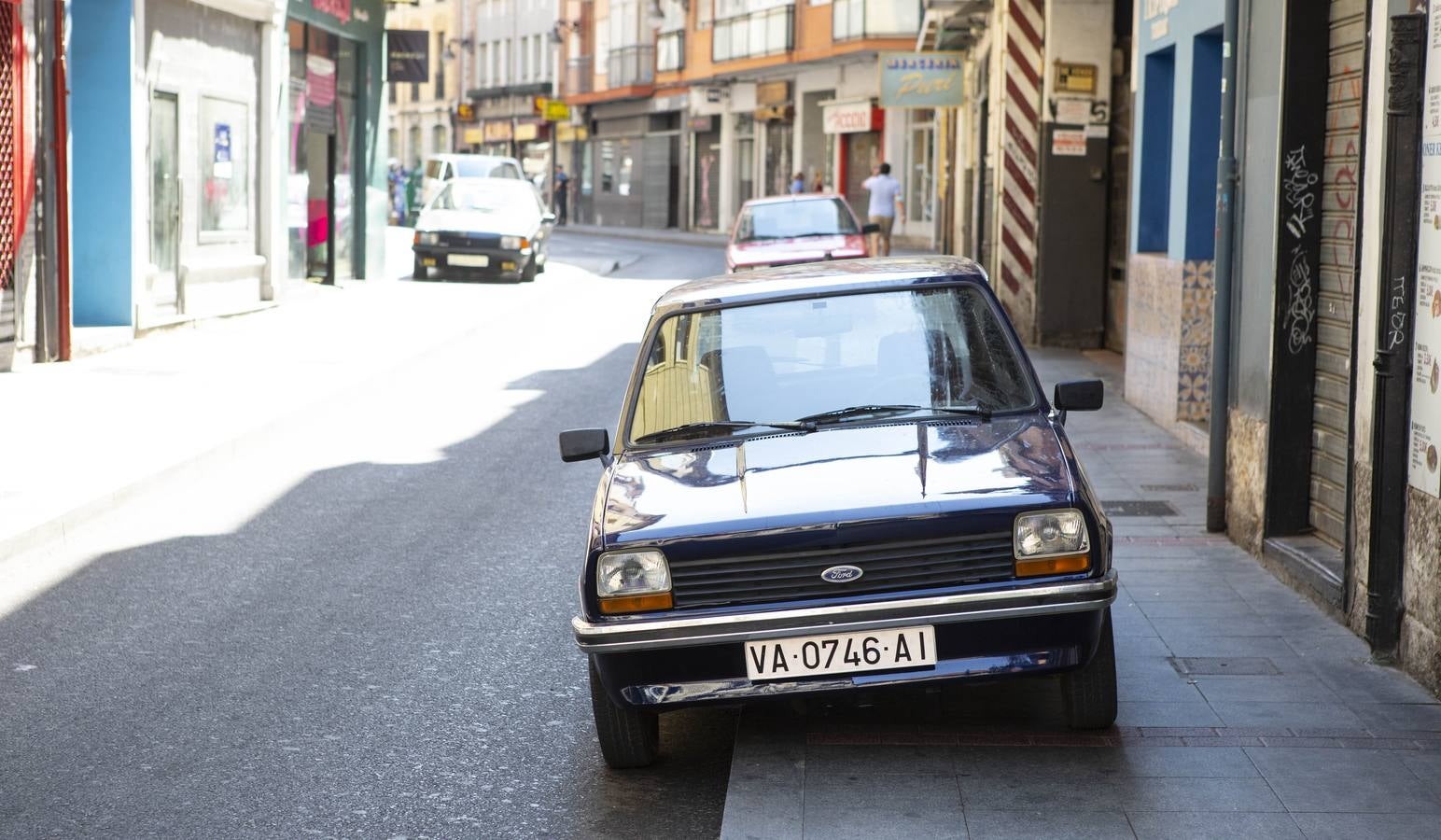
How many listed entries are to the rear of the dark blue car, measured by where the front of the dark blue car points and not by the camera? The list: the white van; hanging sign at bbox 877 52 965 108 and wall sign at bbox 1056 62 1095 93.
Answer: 3

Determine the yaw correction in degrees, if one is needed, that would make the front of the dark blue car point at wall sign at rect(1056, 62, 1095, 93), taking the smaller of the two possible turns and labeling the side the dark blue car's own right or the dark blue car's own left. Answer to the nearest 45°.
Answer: approximately 180°

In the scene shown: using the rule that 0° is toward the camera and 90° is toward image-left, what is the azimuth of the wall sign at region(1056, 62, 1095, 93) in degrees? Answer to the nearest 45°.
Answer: approximately 0°

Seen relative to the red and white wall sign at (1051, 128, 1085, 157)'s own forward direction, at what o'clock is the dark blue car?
The dark blue car is roughly at 12 o'clock from the red and white wall sign.

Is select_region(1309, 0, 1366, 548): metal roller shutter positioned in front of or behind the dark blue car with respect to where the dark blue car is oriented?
behind

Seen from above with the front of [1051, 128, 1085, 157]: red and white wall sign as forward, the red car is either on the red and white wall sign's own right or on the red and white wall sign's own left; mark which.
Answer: on the red and white wall sign's own right
